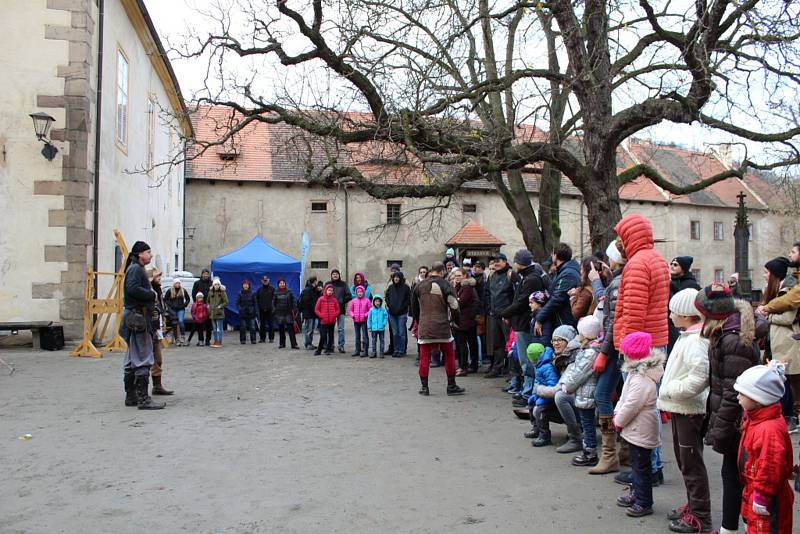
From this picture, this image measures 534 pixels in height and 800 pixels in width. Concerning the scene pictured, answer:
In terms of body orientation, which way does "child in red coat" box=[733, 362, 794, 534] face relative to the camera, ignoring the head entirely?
to the viewer's left

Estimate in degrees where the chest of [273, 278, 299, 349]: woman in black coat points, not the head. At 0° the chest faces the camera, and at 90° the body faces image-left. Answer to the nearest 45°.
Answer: approximately 0°

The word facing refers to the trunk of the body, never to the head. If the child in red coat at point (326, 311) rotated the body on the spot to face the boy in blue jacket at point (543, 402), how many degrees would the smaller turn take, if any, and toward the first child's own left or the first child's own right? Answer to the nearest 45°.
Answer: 0° — they already face them

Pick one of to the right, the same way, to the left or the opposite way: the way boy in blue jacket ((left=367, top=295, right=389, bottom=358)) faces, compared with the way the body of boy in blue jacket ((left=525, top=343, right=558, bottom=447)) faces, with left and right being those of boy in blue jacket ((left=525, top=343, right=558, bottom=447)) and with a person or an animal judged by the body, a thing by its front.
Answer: to the left

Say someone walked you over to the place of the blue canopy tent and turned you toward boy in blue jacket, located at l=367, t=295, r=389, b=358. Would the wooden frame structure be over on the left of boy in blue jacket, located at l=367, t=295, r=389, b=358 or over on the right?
right

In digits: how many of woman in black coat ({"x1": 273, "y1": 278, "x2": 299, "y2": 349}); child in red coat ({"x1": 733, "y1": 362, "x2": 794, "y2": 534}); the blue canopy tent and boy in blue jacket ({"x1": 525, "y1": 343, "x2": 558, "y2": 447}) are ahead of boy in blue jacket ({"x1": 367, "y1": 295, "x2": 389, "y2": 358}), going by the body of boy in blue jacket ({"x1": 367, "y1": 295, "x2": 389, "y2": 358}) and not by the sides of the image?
2

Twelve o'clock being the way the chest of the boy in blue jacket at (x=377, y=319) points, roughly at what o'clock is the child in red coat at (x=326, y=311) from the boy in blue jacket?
The child in red coat is roughly at 3 o'clock from the boy in blue jacket.

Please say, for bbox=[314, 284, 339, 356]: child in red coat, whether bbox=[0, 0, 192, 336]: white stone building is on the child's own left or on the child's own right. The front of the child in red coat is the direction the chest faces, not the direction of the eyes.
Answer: on the child's own right

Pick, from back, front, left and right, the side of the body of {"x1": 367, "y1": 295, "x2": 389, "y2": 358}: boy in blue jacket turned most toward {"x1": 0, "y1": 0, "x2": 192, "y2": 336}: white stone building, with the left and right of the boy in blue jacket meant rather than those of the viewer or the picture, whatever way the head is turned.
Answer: right
